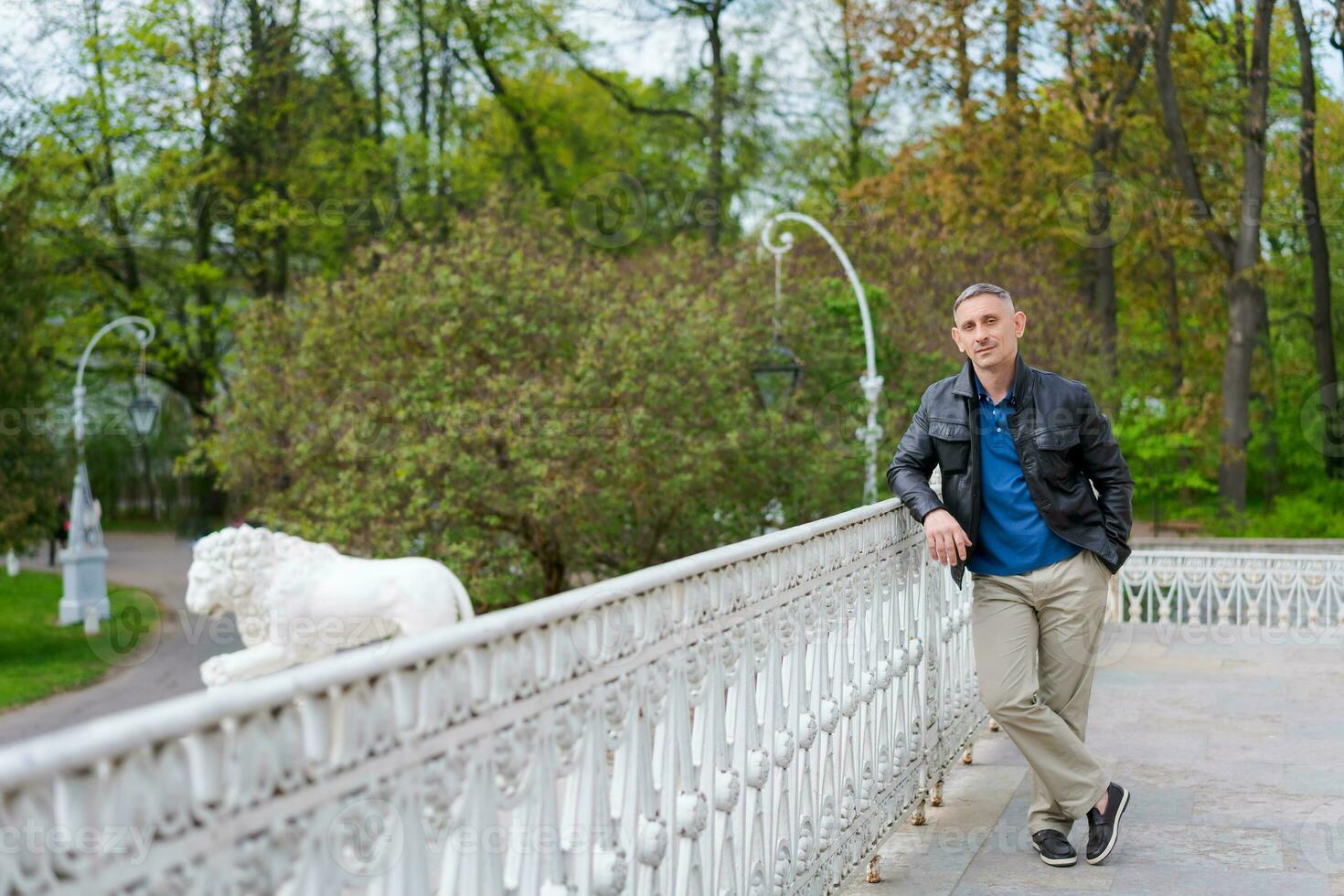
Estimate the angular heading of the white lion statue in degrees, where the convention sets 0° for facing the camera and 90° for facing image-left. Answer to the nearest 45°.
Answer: approximately 90°

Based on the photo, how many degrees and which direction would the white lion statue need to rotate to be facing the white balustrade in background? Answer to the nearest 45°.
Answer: approximately 180°

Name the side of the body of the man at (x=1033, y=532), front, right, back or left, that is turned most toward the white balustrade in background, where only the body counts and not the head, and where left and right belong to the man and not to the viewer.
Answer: back

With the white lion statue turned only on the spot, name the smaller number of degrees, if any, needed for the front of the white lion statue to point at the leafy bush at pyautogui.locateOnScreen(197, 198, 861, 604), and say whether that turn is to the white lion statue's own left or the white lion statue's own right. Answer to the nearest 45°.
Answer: approximately 90° to the white lion statue's own right

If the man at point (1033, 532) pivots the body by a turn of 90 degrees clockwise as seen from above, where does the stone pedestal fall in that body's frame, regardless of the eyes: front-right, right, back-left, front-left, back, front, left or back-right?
front-right

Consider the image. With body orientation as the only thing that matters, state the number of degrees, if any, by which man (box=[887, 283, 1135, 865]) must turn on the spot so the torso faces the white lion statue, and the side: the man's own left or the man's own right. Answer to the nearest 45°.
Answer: approximately 135° to the man's own right

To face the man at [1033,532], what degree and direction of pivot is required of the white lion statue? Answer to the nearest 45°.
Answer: approximately 135° to its left

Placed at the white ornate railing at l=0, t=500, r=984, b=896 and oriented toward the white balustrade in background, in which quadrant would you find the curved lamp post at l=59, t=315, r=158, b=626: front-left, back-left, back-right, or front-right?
front-left

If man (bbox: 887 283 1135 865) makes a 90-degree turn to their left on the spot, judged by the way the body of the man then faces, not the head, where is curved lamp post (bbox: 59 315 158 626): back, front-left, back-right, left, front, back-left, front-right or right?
back-left

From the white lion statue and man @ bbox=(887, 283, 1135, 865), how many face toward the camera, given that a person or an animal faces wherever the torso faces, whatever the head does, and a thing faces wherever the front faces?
1

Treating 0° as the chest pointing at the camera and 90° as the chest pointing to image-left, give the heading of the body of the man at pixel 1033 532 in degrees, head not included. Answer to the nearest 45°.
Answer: approximately 0°

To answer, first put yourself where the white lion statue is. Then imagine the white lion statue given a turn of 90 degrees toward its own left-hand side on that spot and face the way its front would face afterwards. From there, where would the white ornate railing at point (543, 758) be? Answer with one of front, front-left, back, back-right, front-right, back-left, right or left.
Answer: front

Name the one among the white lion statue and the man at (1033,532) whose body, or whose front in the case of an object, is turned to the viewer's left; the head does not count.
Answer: the white lion statue
